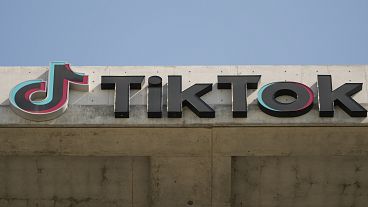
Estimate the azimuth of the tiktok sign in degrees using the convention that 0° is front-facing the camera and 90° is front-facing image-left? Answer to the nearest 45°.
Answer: approximately 0°
